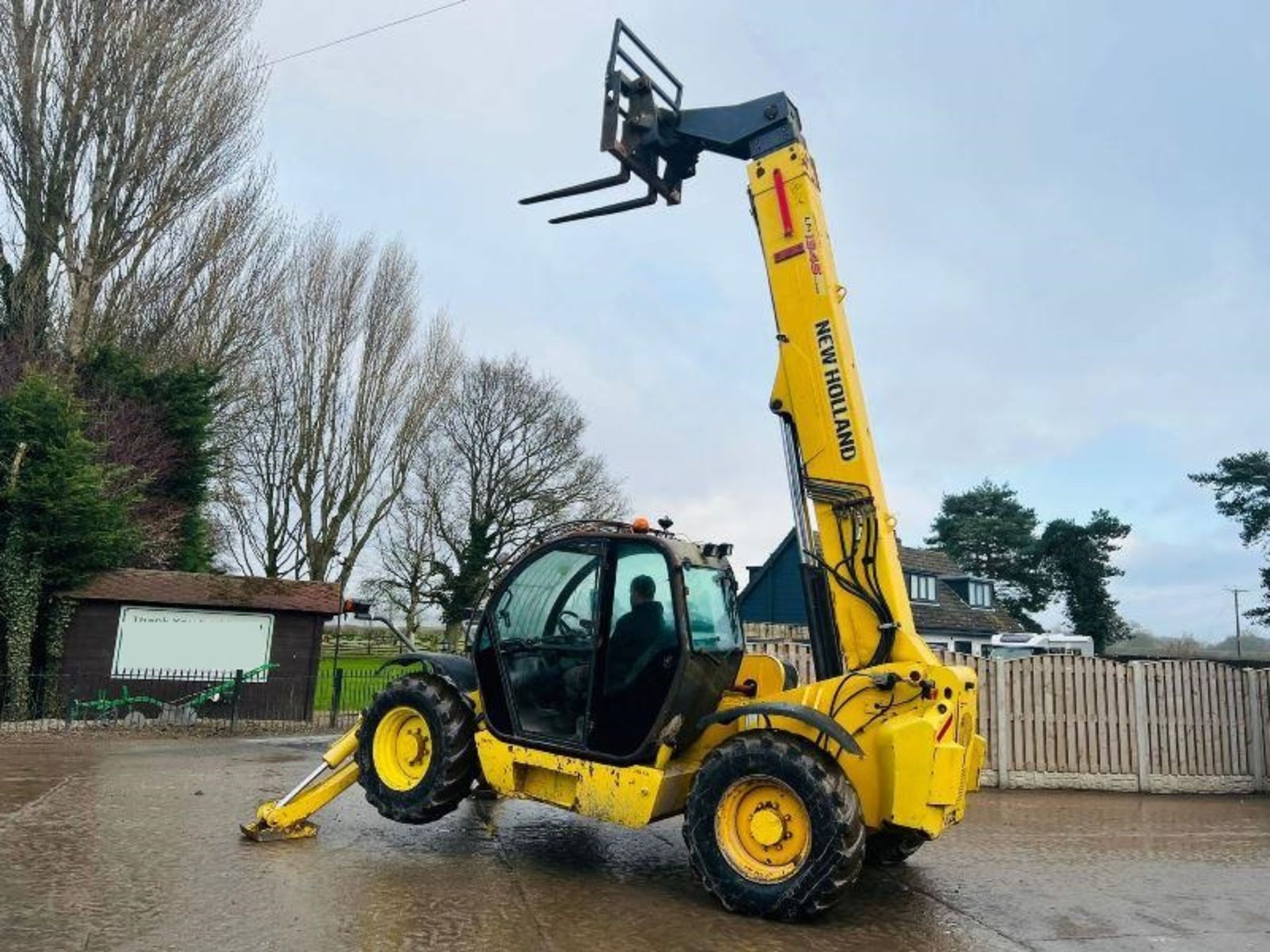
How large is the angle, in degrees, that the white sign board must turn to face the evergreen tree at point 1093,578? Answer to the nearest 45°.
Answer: approximately 90° to its left

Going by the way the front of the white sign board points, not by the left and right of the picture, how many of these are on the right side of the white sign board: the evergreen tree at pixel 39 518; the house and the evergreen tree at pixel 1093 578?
1

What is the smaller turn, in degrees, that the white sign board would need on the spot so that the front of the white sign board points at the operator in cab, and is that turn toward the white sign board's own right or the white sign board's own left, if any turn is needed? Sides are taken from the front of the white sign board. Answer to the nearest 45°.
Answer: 0° — it already faces them

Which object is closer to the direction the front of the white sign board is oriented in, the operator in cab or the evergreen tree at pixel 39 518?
the operator in cab

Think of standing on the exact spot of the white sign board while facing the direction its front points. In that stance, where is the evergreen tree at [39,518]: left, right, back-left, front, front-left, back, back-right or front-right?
right

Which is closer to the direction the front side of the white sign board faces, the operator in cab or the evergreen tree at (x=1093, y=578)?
the operator in cab

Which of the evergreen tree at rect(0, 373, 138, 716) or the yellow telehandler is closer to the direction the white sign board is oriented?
the yellow telehandler

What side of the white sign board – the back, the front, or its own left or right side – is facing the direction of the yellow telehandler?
front
